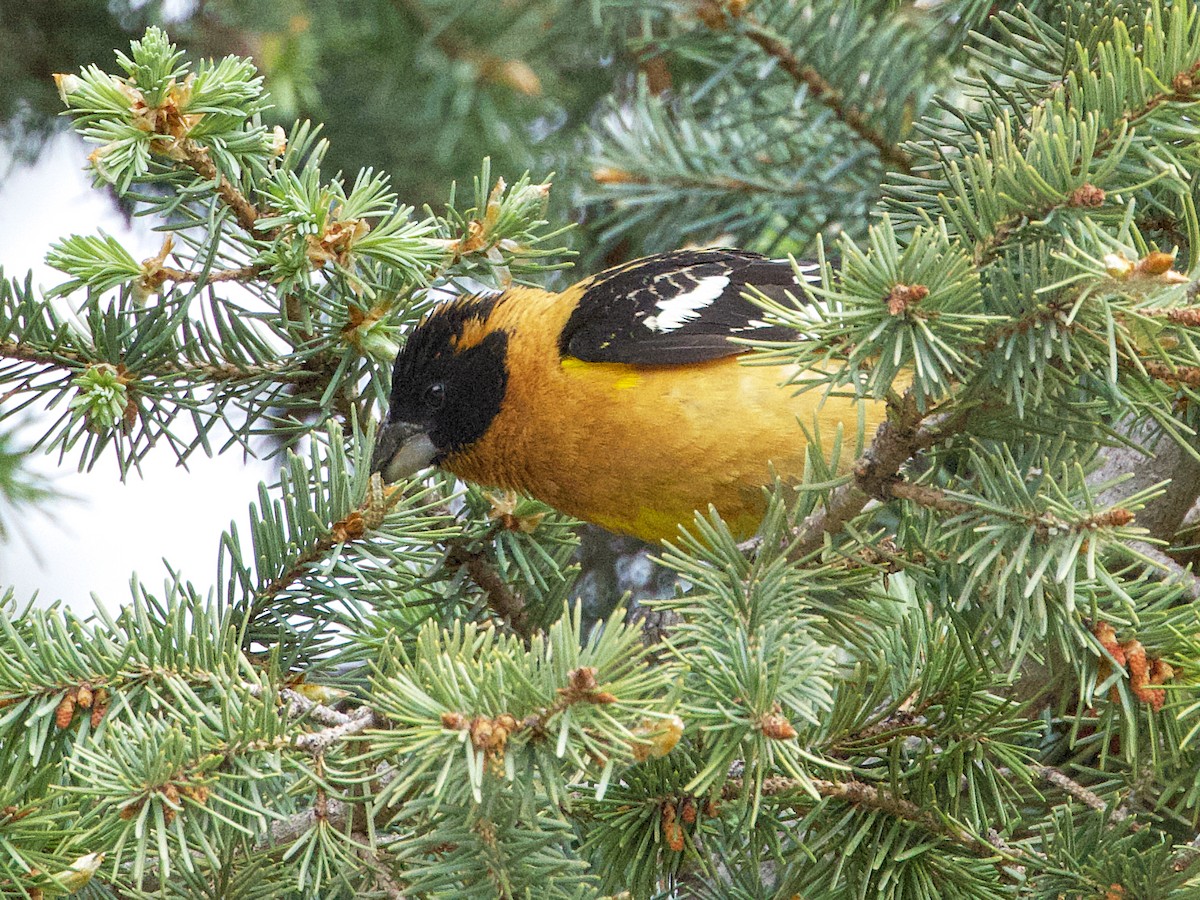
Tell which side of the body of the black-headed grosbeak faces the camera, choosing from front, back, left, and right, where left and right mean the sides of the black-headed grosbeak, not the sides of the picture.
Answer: left
